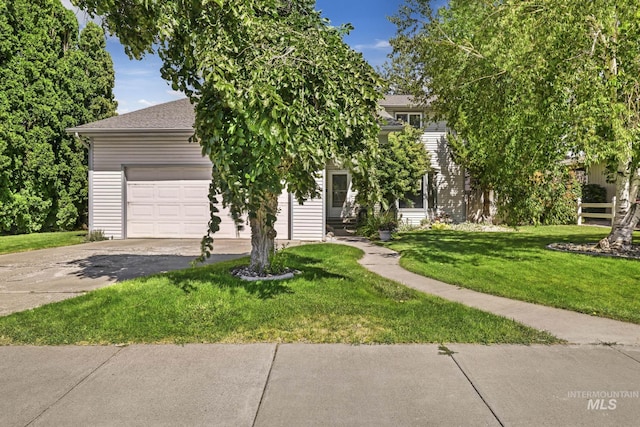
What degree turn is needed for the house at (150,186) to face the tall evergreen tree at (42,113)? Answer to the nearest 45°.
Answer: approximately 90° to its right

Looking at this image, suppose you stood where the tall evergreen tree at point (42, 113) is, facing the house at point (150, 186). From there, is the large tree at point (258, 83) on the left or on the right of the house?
right

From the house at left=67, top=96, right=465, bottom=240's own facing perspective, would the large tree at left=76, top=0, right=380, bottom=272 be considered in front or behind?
in front

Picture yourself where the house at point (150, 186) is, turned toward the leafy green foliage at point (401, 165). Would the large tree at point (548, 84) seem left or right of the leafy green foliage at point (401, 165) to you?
right

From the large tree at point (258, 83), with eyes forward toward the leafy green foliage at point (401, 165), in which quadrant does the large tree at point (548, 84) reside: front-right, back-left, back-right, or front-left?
front-right

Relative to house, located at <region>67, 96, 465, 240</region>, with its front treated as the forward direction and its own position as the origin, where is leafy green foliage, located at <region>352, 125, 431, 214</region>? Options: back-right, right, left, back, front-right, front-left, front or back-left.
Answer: left

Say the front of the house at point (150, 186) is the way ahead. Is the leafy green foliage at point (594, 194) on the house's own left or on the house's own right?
on the house's own left

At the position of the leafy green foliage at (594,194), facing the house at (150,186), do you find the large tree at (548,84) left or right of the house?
left

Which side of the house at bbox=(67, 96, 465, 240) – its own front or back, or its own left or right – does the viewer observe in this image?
front

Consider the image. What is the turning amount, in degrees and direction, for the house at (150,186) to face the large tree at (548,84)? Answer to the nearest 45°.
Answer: approximately 45° to its left

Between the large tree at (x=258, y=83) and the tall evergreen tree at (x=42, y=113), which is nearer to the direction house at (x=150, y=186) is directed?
the large tree
